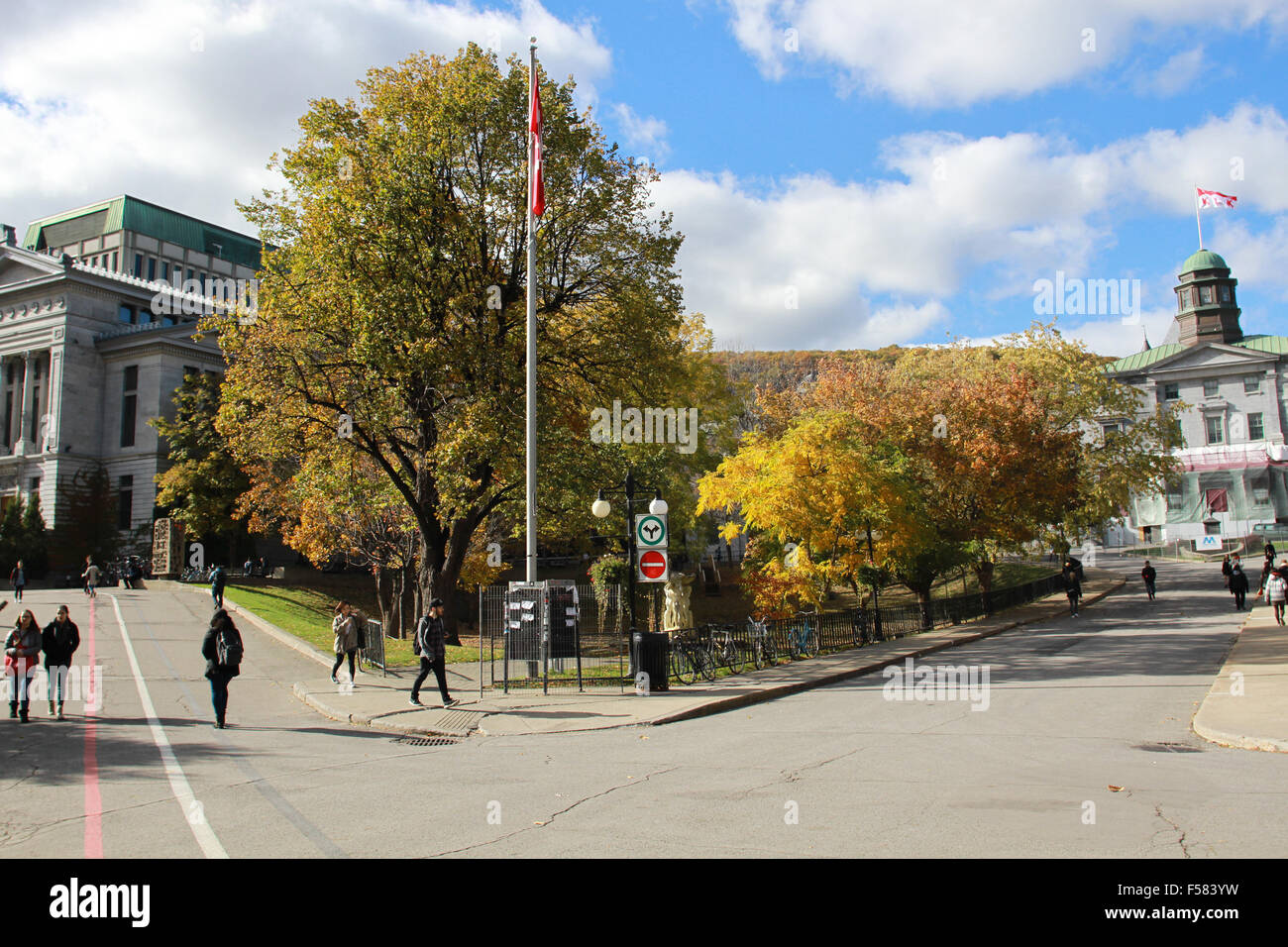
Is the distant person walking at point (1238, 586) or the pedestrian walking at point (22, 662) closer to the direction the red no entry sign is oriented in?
the pedestrian walking

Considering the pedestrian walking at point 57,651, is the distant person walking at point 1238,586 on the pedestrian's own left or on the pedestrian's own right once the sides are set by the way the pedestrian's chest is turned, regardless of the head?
on the pedestrian's own left

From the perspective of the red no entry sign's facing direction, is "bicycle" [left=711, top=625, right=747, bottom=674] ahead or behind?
behind

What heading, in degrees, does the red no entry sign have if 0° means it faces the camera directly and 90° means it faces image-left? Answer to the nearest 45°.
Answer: approximately 0°

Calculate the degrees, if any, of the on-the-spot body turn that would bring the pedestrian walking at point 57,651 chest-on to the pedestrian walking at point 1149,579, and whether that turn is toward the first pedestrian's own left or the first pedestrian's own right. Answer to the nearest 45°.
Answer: approximately 90° to the first pedestrian's own left
